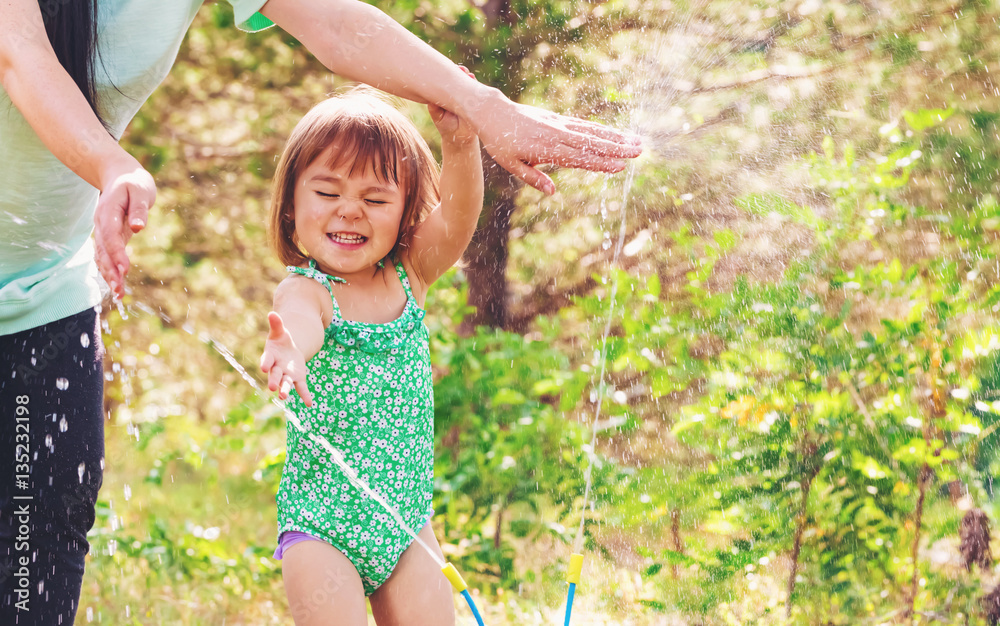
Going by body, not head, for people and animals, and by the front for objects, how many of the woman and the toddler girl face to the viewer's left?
0

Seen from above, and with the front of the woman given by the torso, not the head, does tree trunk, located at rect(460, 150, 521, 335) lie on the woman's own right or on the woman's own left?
on the woman's own left

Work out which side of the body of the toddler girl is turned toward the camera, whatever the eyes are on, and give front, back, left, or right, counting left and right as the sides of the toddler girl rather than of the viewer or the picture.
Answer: front

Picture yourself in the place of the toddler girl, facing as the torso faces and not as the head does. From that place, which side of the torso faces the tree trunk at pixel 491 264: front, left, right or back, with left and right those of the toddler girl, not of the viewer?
back

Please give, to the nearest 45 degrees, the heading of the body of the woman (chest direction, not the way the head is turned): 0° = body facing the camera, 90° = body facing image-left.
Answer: approximately 315°

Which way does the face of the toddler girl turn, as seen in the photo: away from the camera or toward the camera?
toward the camera
